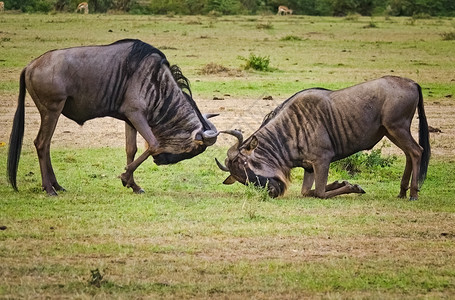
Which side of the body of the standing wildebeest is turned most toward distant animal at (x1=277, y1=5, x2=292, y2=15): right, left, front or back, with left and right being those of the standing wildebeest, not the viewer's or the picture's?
left

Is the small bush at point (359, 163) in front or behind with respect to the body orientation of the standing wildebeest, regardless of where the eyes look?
in front

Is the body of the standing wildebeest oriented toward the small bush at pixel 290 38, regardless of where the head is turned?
no

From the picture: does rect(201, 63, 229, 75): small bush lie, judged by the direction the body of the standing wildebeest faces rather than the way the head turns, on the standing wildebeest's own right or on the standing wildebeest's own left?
on the standing wildebeest's own left

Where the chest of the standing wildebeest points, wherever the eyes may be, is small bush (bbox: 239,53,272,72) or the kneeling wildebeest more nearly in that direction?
the kneeling wildebeest

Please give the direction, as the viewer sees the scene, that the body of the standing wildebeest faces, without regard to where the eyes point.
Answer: to the viewer's right

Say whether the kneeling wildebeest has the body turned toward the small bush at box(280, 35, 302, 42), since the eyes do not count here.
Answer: no

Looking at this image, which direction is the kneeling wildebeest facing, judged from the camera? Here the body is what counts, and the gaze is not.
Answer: to the viewer's left

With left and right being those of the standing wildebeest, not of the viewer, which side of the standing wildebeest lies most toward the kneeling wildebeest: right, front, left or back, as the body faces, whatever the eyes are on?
front

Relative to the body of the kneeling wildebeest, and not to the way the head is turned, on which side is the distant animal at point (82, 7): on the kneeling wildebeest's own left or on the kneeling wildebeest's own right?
on the kneeling wildebeest's own right

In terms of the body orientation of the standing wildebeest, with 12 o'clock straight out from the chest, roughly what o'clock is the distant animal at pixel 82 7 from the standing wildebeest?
The distant animal is roughly at 9 o'clock from the standing wildebeest.

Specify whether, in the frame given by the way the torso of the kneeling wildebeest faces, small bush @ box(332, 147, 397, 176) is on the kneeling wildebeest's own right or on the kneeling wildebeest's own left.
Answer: on the kneeling wildebeest's own right

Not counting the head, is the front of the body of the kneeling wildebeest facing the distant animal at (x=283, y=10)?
no

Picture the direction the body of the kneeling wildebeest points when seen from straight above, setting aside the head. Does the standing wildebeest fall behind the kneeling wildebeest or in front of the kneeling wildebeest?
in front

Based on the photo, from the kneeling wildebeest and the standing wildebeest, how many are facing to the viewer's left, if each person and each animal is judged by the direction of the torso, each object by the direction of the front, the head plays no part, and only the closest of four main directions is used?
1

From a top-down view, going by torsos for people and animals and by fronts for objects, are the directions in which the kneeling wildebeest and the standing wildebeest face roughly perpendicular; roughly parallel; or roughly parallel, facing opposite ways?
roughly parallel, facing opposite ways
